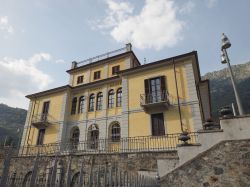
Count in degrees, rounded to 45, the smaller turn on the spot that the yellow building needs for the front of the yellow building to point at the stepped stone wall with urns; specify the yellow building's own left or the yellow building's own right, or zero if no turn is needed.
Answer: approximately 45° to the yellow building's own left

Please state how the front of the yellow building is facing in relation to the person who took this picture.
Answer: facing the viewer and to the left of the viewer

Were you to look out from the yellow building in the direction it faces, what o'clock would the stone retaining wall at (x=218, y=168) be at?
The stone retaining wall is roughly at 10 o'clock from the yellow building.
